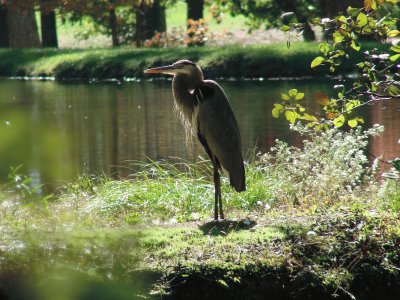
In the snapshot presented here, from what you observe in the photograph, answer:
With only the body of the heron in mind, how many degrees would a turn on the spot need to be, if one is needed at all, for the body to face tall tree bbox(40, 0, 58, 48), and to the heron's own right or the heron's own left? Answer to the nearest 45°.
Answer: approximately 90° to the heron's own right

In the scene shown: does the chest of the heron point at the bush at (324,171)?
no

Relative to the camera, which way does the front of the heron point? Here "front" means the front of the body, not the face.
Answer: to the viewer's left

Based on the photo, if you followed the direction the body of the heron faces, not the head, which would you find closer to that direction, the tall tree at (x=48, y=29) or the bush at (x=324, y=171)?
the tall tree
